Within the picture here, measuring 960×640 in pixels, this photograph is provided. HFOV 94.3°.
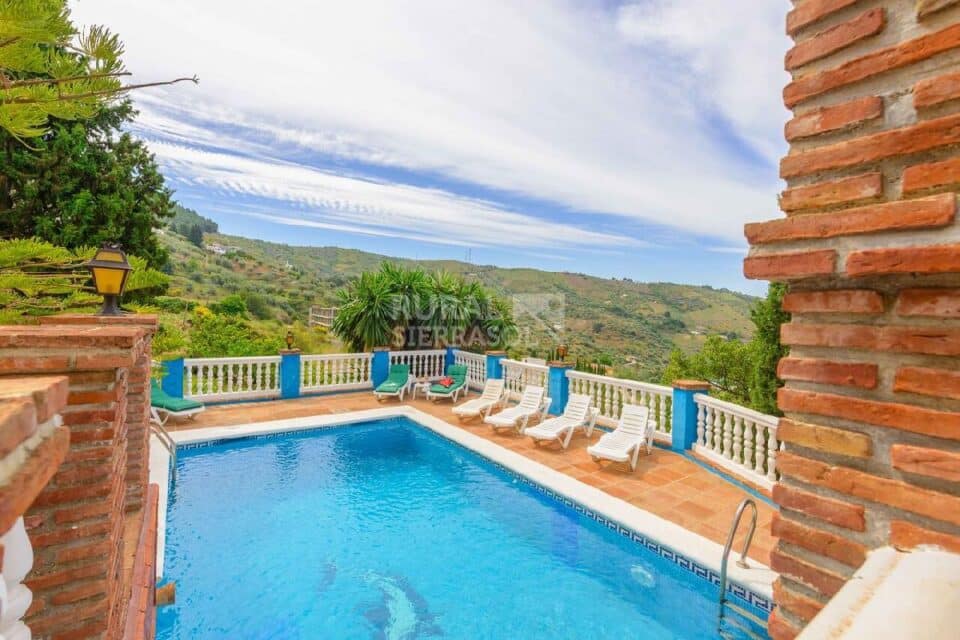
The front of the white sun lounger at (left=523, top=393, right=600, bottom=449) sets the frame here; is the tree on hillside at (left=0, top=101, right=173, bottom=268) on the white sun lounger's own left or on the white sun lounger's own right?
on the white sun lounger's own right

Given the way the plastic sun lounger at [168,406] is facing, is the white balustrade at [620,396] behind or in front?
in front

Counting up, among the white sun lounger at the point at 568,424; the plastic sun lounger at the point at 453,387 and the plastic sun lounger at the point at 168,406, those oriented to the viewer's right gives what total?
1

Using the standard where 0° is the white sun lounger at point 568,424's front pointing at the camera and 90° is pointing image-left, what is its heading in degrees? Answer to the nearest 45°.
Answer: approximately 45°

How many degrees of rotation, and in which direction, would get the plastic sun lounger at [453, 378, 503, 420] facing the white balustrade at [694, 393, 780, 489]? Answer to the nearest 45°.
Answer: approximately 90° to its left

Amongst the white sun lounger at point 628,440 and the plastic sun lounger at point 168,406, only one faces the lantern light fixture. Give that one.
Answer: the white sun lounger

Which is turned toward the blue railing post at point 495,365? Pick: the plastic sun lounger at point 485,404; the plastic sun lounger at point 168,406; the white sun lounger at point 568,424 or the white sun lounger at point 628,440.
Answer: the plastic sun lounger at point 168,406

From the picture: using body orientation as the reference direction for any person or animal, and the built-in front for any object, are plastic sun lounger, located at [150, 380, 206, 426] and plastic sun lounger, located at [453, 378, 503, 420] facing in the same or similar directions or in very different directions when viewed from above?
very different directions

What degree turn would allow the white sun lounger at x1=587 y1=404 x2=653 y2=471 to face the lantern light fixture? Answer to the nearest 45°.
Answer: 0° — it already faces it

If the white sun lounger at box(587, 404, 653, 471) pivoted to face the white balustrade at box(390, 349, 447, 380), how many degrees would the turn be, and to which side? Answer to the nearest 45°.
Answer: approximately 90° to its right

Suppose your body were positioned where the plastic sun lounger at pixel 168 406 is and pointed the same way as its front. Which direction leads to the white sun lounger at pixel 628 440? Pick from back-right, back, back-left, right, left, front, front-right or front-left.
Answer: front-right

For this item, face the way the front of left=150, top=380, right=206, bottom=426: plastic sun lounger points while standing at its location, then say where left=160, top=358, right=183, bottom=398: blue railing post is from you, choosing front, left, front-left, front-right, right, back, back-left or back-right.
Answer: left

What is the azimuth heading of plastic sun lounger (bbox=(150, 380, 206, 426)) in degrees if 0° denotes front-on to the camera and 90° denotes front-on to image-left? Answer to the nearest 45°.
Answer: approximately 270°

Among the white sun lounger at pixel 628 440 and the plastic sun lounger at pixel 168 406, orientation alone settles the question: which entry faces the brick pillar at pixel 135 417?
the white sun lounger

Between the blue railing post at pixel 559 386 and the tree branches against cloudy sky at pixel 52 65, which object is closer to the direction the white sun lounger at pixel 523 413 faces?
the tree branches against cloudy sky

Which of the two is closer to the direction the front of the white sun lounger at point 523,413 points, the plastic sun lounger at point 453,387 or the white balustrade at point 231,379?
the white balustrade
